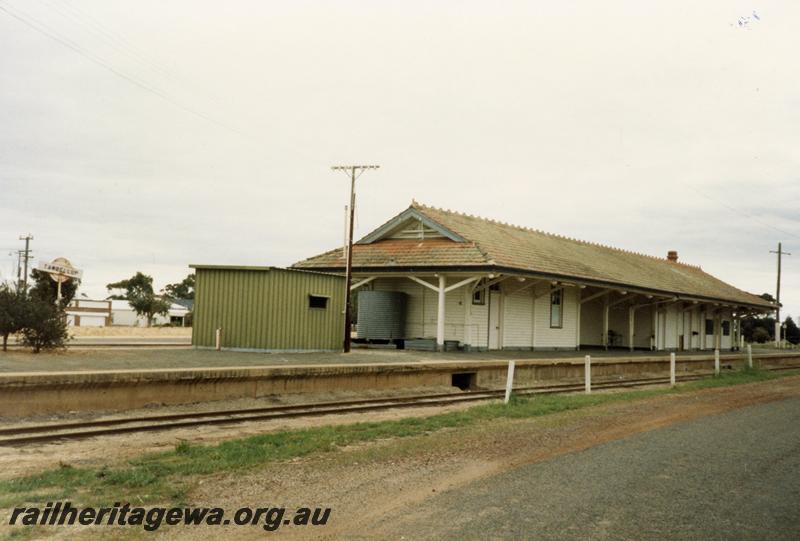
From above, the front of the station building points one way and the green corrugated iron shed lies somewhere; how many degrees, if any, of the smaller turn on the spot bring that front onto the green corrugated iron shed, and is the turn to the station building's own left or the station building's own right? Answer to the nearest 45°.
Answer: approximately 90° to the station building's own right

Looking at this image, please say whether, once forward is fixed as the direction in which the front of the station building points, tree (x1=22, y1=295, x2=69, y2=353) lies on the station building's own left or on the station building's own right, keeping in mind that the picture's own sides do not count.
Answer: on the station building's own right

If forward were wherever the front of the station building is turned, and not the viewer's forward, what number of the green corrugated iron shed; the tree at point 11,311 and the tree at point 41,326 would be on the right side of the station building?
3

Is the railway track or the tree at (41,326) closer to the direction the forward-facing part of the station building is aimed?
the railway track

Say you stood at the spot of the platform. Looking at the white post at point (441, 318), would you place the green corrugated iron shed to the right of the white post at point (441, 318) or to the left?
left

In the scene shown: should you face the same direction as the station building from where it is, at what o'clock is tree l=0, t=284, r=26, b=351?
The tree is roughly at 3 o'clock from the station building.
